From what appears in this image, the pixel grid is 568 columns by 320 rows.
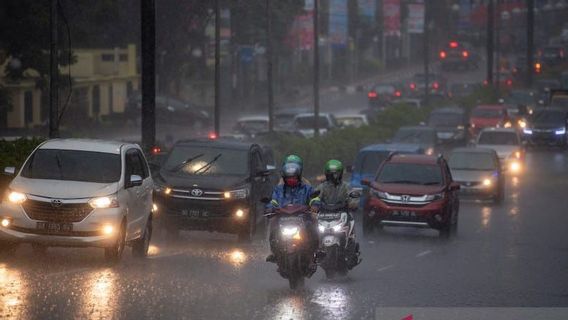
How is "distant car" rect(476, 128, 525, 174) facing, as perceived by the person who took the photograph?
facing the viewer

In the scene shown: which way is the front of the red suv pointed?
toward the camera

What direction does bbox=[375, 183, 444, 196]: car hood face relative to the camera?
toward the camera

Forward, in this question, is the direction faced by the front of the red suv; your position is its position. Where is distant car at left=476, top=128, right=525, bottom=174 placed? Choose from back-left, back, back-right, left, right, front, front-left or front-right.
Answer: back

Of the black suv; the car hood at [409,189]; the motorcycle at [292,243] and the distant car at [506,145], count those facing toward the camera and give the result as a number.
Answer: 4

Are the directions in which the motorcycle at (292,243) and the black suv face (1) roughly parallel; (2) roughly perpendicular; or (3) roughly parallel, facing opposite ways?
roughly parallel

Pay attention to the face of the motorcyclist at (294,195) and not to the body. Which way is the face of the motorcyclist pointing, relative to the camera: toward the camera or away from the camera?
toward the camera

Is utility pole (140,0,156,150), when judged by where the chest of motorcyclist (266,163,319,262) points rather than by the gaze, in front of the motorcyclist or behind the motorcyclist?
behind

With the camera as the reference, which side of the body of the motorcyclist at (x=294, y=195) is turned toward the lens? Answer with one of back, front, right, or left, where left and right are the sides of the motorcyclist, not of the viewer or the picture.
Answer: front
